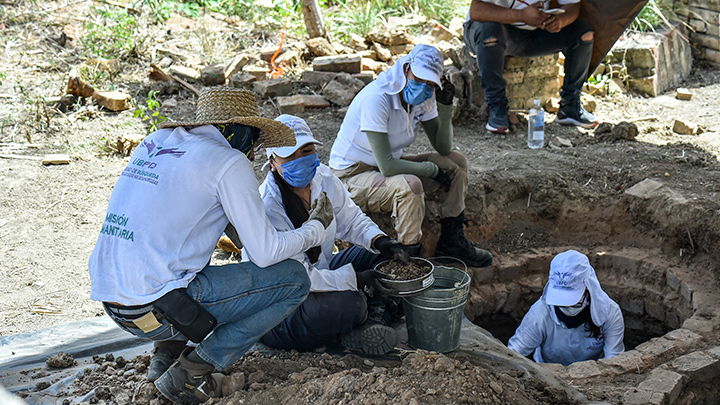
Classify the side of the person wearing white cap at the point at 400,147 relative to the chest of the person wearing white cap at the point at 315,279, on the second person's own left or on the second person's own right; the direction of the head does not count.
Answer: on the second person's own left

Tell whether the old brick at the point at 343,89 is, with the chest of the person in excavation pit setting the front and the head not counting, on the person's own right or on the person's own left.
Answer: on the person's own right

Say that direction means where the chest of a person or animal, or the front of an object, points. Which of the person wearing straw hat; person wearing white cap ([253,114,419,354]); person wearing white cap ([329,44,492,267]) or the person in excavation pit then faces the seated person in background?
the person wearing straw hat

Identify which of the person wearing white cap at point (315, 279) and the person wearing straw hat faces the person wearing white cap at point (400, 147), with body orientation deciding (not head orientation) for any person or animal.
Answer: the person wearing straw hat

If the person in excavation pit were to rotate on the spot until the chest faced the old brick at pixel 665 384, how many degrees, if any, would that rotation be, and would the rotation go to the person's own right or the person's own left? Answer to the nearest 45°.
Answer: approximately 45° to the person's own left

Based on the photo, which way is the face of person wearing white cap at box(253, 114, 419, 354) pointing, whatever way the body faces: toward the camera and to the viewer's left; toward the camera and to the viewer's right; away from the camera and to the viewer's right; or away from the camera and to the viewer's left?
toward the camera and to the viewer's right

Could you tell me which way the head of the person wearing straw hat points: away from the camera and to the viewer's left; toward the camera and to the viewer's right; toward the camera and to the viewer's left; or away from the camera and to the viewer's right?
away from the camera and to the viewer's right

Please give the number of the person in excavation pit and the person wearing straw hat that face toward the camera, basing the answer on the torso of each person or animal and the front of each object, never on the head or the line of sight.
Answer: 1

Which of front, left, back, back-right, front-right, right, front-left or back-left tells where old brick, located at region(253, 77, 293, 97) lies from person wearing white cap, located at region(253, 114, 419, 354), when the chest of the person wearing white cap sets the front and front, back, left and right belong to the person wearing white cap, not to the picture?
back-left

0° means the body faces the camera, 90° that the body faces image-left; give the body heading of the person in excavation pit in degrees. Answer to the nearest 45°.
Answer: approximately 0°

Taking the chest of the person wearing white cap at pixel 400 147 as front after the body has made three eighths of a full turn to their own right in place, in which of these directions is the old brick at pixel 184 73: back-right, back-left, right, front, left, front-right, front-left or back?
front-right

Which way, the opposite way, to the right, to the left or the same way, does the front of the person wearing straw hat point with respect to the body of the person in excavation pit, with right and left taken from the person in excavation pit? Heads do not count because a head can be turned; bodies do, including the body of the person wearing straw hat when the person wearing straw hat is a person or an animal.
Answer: the opposite way
